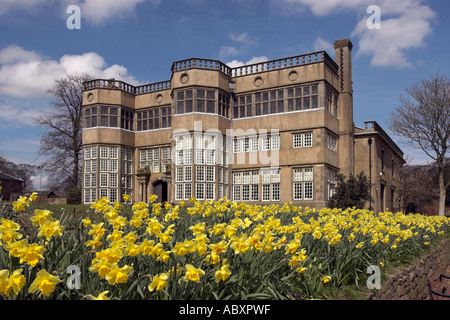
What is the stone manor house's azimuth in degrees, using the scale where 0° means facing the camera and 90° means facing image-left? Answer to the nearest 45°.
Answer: approximately 45°

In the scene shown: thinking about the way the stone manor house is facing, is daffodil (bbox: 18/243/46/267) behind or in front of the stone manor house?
in front

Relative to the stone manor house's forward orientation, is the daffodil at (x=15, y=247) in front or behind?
in front

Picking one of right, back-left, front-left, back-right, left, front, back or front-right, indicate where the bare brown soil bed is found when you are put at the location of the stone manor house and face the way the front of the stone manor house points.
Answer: front-left
